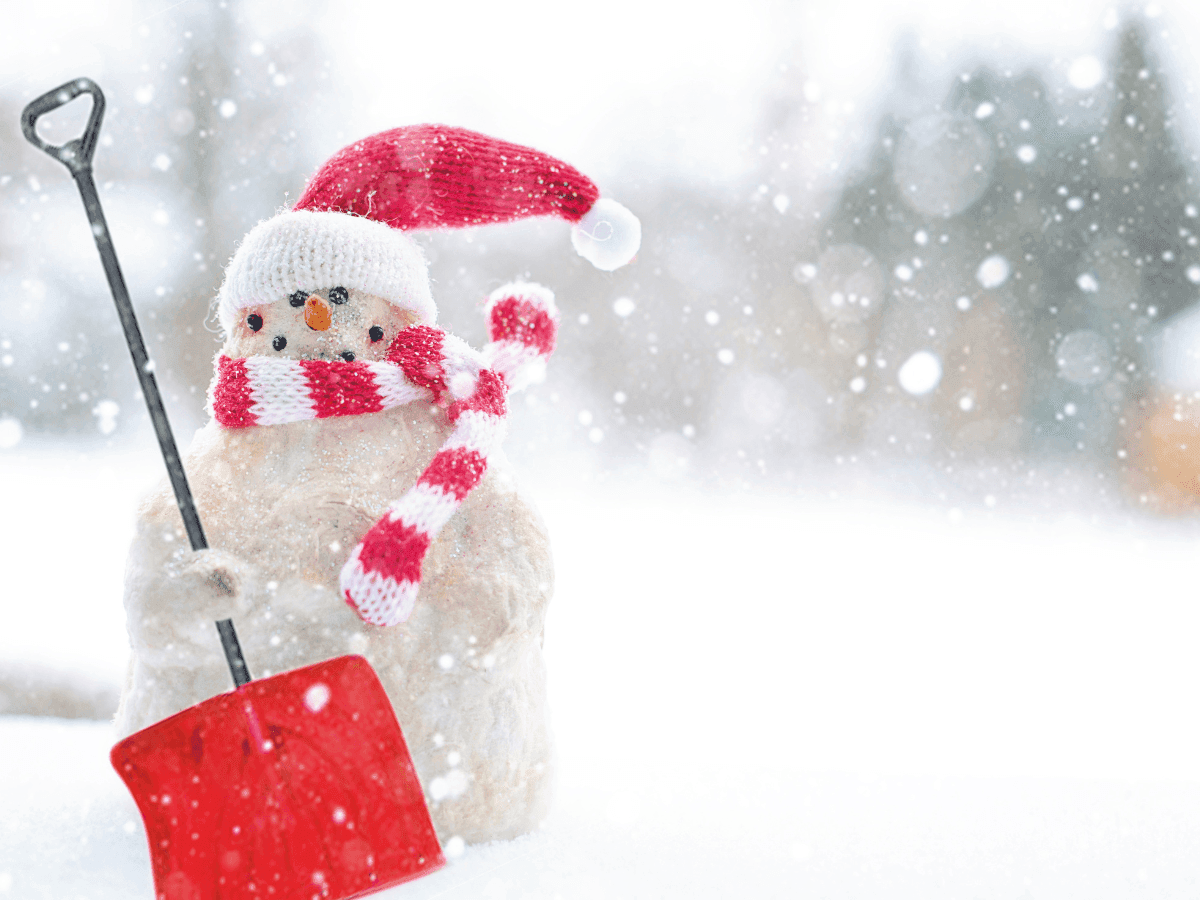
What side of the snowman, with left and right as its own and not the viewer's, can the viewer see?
front
